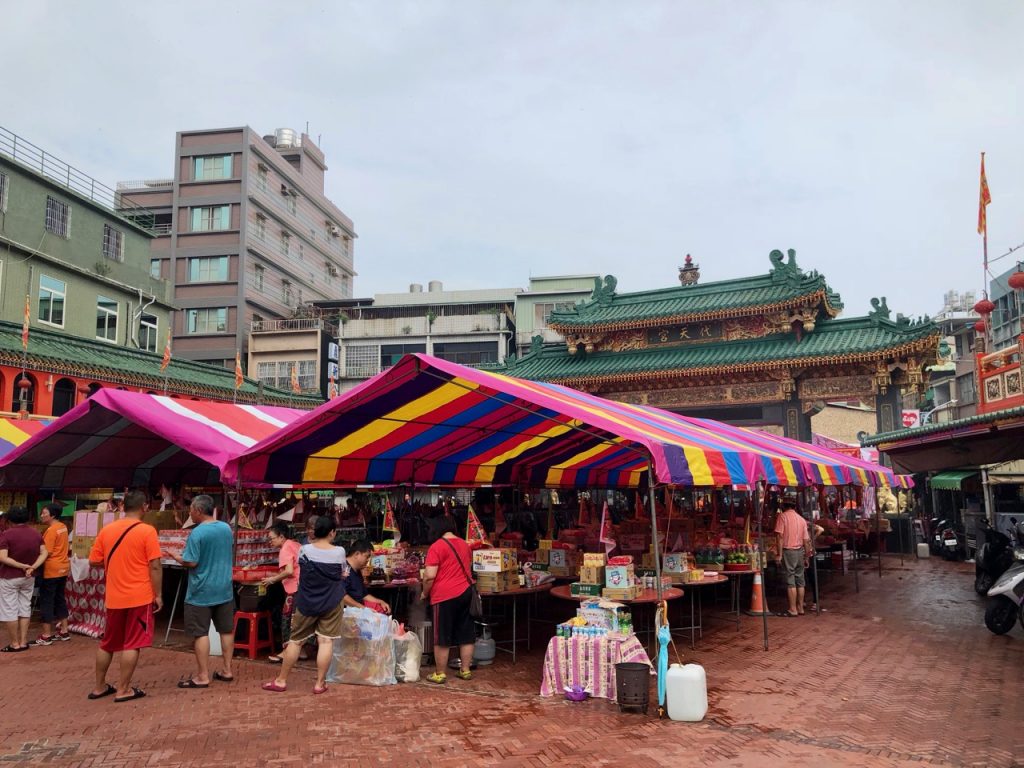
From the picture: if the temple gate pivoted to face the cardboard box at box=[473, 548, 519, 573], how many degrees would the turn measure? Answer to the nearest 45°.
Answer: approximately 45° to its left

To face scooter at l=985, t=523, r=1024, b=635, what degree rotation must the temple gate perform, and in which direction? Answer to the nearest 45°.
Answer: approximately 45° to its left

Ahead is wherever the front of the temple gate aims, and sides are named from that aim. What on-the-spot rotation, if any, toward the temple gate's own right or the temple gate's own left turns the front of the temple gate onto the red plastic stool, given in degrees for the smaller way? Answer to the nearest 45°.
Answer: approximately 45° to the temple gate's own left

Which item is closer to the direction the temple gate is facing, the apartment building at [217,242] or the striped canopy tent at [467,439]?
the striped canopy tent

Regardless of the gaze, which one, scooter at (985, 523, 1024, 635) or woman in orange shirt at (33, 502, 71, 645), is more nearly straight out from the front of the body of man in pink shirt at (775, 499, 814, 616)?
the woman in orange shirt

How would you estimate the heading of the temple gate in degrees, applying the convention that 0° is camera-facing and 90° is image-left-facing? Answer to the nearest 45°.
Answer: approximately 45°
